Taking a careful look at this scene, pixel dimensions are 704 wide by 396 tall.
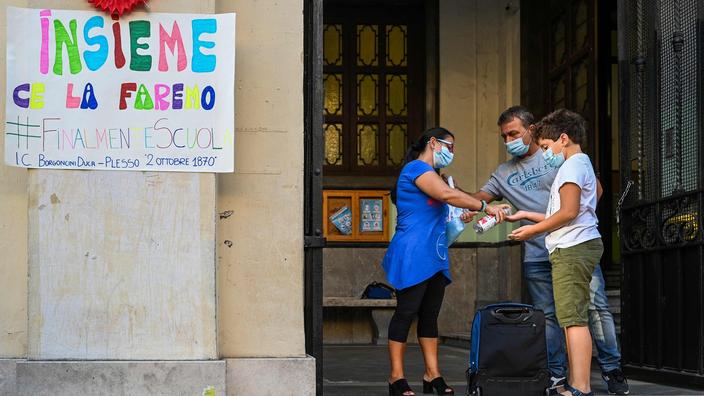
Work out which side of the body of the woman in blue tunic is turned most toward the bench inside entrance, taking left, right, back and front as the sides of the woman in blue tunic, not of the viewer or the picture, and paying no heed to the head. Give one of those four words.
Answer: left

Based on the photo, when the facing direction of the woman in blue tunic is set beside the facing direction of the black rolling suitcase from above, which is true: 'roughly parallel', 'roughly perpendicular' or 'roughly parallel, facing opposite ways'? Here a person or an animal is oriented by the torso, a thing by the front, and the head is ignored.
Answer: roughly perpendicular

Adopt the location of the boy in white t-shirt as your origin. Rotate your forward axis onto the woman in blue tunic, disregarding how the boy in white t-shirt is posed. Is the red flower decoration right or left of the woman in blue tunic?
left

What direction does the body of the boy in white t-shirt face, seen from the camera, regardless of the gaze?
to the viewer's left

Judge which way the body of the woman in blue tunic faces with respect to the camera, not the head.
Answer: to the viewer's right

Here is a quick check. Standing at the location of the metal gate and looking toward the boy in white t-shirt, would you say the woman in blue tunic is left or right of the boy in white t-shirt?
right

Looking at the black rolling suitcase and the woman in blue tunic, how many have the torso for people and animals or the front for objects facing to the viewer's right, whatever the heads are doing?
1

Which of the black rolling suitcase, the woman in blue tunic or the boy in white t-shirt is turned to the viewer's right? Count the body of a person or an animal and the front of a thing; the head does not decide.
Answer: the woman in blue tunic
